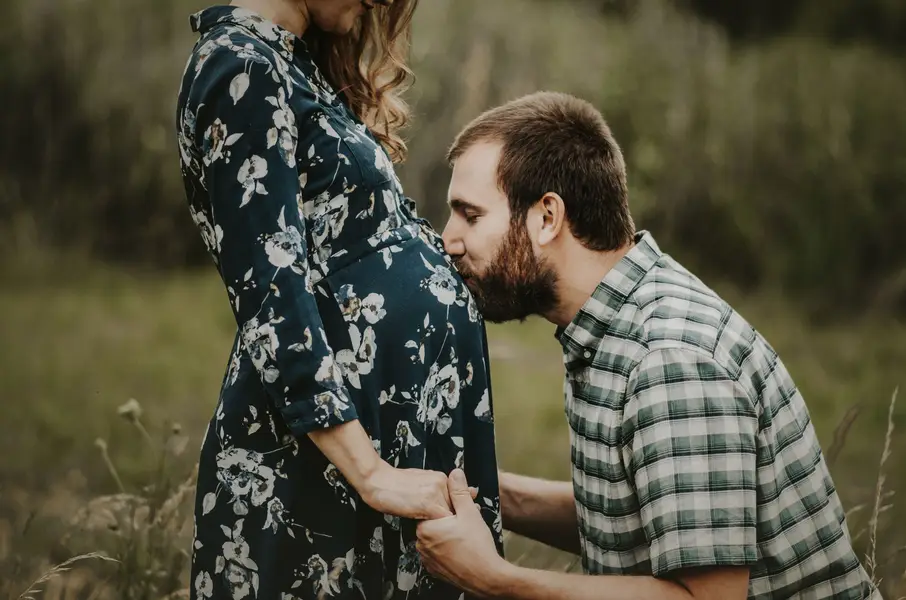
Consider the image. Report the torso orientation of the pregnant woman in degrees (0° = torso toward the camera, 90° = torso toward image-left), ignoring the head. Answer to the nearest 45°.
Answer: approximately 270°
